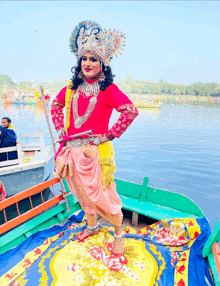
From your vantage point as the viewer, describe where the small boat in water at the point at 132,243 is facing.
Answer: facing away from the viewer

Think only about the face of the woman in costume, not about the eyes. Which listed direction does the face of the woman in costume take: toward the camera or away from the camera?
toward the camera

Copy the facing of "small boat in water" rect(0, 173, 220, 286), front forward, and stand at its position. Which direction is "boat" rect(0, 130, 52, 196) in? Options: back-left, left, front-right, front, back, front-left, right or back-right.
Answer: front-left

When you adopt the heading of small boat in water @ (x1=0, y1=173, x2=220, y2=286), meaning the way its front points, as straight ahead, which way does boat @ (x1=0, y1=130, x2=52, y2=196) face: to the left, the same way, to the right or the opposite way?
to the right

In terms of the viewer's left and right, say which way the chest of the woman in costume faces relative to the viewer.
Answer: facing the viewer and to the left of the viewer

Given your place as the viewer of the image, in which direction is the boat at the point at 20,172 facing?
facing to the right of the viewer
